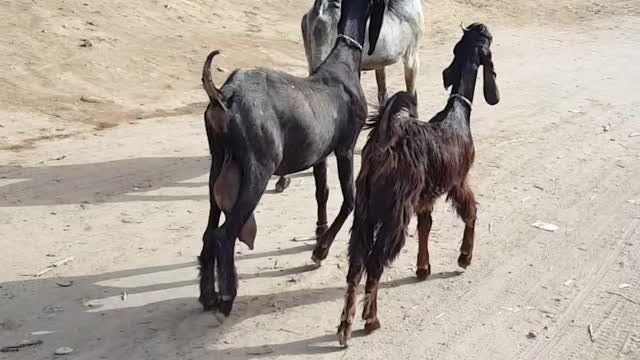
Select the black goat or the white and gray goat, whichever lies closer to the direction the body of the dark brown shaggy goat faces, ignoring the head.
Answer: the white and gray goat

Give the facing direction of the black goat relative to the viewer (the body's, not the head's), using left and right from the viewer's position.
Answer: facing away from the viewer and to the right of the viewer

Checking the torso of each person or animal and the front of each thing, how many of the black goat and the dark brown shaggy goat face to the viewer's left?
0

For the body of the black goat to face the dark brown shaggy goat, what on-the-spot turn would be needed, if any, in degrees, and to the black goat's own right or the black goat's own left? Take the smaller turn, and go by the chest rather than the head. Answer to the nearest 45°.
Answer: approximately 45° to the black goat's own right

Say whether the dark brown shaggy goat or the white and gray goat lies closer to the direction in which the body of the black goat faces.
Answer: the white and gray goat

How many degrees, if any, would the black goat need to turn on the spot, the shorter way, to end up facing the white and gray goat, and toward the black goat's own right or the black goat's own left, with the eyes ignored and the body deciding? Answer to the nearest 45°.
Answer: approximately 45° to the black goat's own left

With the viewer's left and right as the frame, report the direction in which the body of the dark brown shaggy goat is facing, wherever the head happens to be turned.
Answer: facing away from the viewer and to the right of the viewer

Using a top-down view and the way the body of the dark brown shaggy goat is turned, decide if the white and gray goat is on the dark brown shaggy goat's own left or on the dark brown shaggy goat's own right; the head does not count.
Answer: on the dark brown shaggy goat's own left
